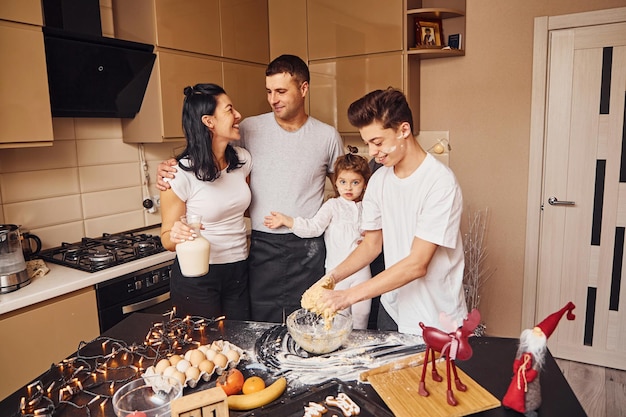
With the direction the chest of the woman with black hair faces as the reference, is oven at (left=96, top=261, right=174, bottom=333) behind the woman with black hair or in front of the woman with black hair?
behind

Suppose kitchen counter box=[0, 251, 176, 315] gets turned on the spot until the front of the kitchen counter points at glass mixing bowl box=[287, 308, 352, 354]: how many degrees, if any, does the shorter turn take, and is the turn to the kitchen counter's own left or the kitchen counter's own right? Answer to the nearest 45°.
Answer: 0° — it already faces it

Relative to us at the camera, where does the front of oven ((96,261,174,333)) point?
facing the viewer and to the right of the viewer

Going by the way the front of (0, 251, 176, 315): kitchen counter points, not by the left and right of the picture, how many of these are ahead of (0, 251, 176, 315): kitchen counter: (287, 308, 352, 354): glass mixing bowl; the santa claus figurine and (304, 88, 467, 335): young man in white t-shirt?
3

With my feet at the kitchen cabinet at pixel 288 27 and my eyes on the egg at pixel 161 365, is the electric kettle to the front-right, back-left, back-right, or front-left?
front-right

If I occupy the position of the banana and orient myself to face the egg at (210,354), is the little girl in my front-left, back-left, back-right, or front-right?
front-right

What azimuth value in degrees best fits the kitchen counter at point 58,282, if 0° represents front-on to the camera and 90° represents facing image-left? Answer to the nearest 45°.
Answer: approximately 315°

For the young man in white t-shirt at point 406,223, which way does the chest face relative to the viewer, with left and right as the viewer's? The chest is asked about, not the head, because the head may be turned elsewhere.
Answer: facing the viewer and to the left of the viewer

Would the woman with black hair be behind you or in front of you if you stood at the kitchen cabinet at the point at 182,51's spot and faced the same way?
in front

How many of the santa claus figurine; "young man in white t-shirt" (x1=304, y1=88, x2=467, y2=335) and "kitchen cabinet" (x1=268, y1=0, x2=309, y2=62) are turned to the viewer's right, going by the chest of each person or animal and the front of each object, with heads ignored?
0

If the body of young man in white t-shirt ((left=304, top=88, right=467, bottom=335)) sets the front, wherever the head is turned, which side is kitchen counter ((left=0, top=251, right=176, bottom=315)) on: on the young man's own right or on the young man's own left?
on the young man's own right

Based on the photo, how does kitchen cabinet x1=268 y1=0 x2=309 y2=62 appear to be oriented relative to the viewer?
toward the camera

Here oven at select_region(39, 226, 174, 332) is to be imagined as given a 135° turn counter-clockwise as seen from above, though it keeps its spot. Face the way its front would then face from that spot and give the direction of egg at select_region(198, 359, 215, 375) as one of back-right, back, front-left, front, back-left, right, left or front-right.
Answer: back

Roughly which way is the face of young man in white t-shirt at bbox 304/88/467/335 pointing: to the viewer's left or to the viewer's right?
to the viewer's left

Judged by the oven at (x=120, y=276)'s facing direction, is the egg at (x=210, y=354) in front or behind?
in front
